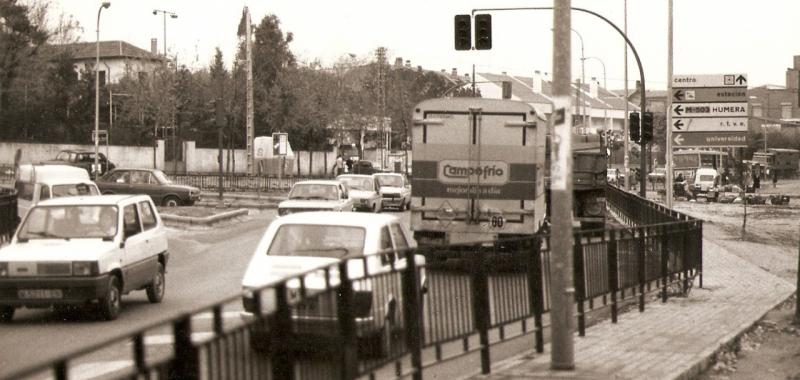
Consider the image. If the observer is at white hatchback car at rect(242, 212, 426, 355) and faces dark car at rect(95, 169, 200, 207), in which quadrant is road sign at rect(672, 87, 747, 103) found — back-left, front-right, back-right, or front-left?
front-right

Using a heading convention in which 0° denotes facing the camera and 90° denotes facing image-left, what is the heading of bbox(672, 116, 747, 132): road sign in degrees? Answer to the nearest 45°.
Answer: approximately 0°

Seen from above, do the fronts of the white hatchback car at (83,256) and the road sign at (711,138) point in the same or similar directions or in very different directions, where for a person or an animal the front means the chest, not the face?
same or similar directions

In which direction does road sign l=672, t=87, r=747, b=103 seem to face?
toward the camera

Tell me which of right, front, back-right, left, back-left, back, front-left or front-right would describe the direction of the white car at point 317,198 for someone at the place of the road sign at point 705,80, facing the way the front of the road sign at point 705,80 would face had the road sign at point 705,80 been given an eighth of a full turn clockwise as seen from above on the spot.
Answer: front-right

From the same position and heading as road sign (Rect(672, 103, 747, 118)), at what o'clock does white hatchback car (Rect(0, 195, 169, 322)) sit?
The white hatchback car is roughly at 1 o'clock from the road sign.

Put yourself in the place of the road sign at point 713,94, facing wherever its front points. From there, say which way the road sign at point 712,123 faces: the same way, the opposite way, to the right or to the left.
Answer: the same way

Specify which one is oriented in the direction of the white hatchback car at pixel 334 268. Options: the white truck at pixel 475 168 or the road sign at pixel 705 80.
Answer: the road sign

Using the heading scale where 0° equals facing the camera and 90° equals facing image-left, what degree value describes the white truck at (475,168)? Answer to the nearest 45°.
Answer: approximately 180°

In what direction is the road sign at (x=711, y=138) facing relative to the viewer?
toward the camera

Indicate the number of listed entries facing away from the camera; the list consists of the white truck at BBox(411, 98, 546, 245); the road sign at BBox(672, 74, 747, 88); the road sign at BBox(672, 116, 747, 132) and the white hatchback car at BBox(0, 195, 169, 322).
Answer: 1

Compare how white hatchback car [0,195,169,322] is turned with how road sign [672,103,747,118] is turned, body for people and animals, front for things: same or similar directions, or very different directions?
same or similar directions

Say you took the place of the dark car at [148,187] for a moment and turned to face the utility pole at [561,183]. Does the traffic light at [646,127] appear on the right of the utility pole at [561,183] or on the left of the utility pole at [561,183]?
left

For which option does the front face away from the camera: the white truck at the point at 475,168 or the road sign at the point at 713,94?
the white truck

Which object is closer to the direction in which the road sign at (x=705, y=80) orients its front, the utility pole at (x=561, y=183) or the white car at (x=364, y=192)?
the utility pole
